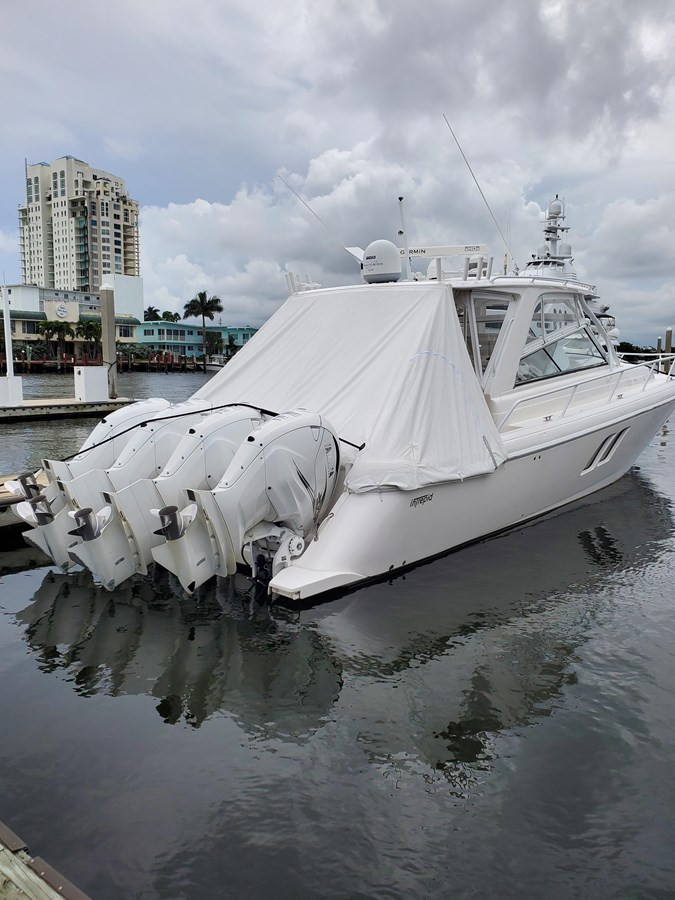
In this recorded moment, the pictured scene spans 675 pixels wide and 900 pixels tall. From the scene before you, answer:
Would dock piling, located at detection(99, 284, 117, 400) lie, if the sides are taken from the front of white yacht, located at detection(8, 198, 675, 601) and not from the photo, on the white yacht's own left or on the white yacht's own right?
on the white yacht's own left

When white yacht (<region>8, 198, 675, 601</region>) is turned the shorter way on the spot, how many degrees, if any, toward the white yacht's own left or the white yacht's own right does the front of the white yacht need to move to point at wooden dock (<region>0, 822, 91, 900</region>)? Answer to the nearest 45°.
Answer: approximately 135° to the white yacht's own right

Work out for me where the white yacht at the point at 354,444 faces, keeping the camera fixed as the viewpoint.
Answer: facing away from the viewer and to the right of the viewer

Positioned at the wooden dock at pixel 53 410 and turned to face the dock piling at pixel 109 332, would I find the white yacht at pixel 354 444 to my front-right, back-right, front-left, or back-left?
back-right

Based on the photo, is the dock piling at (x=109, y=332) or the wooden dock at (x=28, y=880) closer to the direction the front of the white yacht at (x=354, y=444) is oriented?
the dock piling

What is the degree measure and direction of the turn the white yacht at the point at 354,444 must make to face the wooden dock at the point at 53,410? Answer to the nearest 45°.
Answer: approximately 90° to its left
